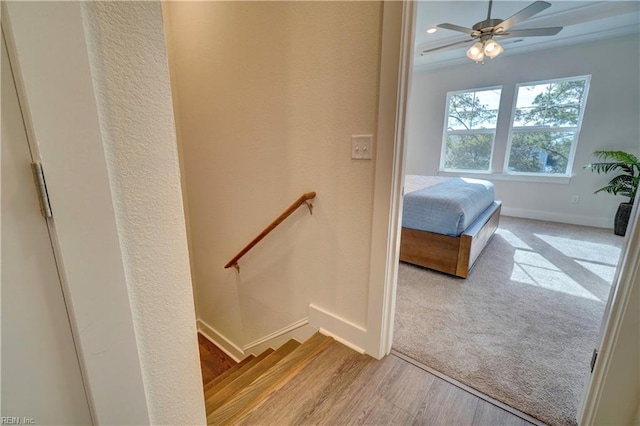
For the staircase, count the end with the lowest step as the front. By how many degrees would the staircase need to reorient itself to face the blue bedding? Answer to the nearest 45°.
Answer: approximately 90° to its right

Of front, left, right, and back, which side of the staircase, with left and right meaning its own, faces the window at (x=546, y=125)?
right

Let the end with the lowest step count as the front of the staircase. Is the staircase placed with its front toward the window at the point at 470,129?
no

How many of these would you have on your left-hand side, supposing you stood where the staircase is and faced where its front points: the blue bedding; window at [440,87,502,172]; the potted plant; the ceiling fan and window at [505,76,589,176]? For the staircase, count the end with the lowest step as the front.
0

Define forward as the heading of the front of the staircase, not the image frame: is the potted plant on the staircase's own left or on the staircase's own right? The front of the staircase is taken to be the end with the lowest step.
on the staircase's own right

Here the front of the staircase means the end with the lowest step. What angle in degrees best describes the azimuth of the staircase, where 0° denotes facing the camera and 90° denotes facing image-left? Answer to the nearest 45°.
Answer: approximately 135°

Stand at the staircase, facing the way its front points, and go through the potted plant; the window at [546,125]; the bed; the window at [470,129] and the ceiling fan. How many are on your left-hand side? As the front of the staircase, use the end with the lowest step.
0

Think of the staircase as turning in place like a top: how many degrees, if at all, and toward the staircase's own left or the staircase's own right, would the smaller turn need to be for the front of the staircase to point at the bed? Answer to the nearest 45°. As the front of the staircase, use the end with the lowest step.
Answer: approximately 90° to the staircase's own right

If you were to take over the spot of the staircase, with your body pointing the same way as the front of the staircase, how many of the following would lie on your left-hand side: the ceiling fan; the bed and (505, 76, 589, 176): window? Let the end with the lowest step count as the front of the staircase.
0
